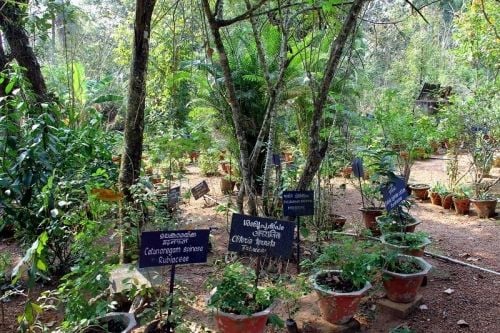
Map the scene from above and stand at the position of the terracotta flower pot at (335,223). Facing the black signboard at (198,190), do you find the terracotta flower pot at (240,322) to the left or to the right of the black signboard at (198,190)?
left

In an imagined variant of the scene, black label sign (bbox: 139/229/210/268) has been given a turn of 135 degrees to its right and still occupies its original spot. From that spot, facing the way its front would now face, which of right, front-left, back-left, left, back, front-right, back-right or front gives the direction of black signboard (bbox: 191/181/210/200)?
front-right

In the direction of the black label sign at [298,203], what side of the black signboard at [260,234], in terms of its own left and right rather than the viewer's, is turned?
back

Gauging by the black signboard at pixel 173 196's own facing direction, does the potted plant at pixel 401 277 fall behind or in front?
in front

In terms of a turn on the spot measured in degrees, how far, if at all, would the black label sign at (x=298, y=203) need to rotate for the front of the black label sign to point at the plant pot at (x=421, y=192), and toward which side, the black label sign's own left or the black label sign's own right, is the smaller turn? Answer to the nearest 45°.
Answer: approximately 135° to the black label sign's own left

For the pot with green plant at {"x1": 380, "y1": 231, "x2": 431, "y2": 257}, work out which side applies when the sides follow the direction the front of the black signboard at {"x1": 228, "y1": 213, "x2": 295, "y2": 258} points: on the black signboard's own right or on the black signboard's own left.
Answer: on the black signboard's own left

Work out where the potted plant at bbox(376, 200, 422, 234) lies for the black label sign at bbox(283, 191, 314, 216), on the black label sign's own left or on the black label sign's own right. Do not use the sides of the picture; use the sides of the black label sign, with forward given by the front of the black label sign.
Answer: on the black label sign's own left

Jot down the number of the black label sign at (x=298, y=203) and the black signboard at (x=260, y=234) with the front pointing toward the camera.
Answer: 2

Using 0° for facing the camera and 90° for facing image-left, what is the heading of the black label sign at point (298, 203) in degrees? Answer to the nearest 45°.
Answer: approximately 0°

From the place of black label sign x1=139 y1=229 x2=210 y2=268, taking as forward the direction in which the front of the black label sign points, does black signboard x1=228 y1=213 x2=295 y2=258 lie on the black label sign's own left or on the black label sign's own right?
on the black label sign's own left

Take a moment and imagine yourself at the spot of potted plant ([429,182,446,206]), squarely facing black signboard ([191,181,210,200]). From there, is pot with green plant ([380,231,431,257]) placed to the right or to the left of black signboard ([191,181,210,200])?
left

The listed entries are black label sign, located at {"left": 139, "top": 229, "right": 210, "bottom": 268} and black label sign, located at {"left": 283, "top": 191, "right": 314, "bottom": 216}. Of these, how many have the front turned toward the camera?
2

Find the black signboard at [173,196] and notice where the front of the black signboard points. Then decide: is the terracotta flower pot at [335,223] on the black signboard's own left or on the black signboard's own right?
on the black signboard's own left
